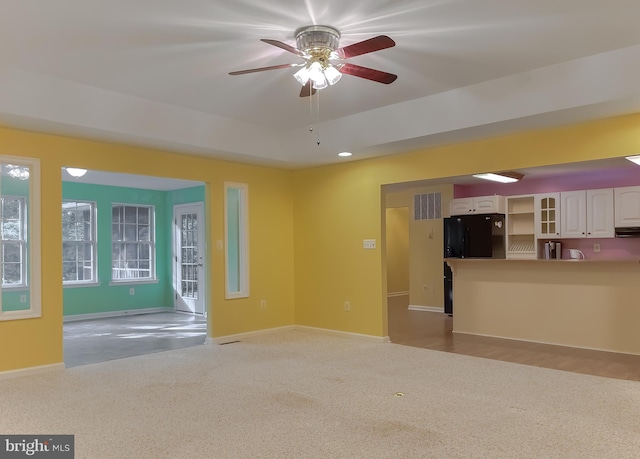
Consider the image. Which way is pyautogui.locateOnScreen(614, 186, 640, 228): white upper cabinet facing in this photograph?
toward the camera

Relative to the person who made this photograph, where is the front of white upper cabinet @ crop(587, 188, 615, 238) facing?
facing the viewer

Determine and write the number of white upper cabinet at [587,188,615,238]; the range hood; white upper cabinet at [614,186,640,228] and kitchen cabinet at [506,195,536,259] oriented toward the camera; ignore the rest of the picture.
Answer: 4

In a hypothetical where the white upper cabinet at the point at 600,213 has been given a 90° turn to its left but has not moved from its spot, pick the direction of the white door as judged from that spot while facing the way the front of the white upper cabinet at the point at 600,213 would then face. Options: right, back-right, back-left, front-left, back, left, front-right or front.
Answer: back

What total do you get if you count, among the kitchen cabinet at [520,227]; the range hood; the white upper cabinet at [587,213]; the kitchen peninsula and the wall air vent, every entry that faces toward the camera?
5

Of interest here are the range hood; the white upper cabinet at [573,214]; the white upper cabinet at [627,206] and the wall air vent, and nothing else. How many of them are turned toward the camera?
4

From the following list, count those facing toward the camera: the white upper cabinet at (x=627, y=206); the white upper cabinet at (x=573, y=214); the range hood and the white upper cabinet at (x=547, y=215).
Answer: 4

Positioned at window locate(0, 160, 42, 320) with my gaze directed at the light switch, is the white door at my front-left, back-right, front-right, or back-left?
front-left
